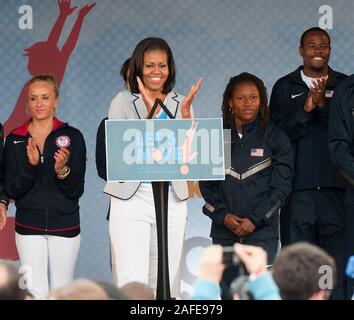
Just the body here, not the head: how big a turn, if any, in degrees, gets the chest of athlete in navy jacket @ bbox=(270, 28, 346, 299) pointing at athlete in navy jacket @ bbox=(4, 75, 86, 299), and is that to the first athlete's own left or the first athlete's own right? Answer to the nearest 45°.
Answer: approximately 90° to the first athlete's own right

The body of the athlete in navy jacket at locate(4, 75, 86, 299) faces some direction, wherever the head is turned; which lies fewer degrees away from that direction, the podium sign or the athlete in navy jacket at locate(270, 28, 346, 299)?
the podium sign

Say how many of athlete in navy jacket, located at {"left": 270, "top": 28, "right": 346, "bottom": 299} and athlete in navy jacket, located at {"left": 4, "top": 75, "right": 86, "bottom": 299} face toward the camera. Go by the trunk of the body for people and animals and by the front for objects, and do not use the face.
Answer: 2

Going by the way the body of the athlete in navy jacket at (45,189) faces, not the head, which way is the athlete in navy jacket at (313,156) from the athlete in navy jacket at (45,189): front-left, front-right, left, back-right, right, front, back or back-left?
left

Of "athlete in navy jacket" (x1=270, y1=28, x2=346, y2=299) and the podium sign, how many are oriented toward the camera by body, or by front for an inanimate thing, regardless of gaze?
2

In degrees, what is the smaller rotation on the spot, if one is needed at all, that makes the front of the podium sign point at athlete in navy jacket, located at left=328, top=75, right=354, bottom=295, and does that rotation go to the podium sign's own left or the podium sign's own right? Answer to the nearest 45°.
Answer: approximately 135° to the podium sign's own left

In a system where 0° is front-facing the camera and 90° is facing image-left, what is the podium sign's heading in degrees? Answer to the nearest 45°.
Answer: approximately 0°
